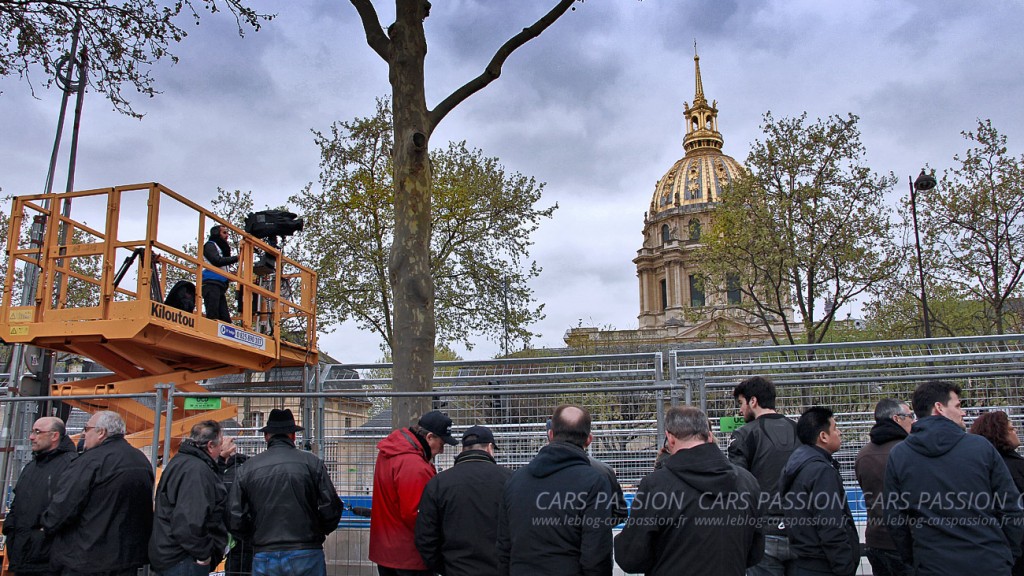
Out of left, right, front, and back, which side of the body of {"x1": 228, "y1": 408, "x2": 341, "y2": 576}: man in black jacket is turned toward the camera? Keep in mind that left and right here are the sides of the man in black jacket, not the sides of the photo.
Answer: back

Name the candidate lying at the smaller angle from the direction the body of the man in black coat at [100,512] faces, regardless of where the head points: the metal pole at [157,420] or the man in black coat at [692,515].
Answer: the metal pole

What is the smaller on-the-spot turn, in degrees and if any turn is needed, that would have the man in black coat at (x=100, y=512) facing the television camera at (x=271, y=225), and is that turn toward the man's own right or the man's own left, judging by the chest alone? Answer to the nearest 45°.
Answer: approximately 90° to the man's own right

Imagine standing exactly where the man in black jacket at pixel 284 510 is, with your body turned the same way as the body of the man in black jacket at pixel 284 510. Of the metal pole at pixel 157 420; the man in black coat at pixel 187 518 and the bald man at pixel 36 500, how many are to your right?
0

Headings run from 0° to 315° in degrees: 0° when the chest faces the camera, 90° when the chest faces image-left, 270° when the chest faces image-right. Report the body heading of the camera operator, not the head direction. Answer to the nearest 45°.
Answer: approximately 270°

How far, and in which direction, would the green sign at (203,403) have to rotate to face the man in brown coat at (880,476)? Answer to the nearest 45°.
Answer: approximately 45° to its left

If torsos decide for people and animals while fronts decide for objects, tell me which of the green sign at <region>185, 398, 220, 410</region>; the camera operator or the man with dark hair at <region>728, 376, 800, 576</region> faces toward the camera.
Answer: the green sign

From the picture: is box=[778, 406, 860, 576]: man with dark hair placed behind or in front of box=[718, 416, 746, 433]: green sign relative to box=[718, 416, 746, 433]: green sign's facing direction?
in front

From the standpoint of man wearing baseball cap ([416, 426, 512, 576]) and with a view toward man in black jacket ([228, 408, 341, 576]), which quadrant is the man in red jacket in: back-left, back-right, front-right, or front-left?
front-right

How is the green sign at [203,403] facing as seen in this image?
toward the camera

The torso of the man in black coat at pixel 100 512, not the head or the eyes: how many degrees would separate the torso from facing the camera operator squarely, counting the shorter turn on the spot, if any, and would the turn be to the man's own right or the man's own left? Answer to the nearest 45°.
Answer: approximately 45° to the man's own right

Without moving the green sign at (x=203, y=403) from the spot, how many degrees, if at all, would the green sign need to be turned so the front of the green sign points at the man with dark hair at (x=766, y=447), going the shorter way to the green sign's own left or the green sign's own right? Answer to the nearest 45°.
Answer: approximately 45° to the green sign's own left

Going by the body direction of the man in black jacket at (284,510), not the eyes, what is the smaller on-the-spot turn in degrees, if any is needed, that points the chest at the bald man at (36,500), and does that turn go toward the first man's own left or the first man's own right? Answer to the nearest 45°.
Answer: approximately 45° to the first man's own left

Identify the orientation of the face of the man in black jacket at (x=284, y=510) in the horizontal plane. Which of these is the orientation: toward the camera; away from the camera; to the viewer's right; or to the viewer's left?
away from the camera

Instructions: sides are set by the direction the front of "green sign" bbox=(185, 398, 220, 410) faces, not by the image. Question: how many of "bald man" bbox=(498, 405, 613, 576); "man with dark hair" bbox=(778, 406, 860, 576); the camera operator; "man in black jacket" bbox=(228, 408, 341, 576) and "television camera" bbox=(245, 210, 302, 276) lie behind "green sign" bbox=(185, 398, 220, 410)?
2

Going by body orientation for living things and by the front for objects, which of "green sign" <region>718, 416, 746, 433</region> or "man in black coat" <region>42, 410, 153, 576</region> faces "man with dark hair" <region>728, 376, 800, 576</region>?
the green sign
